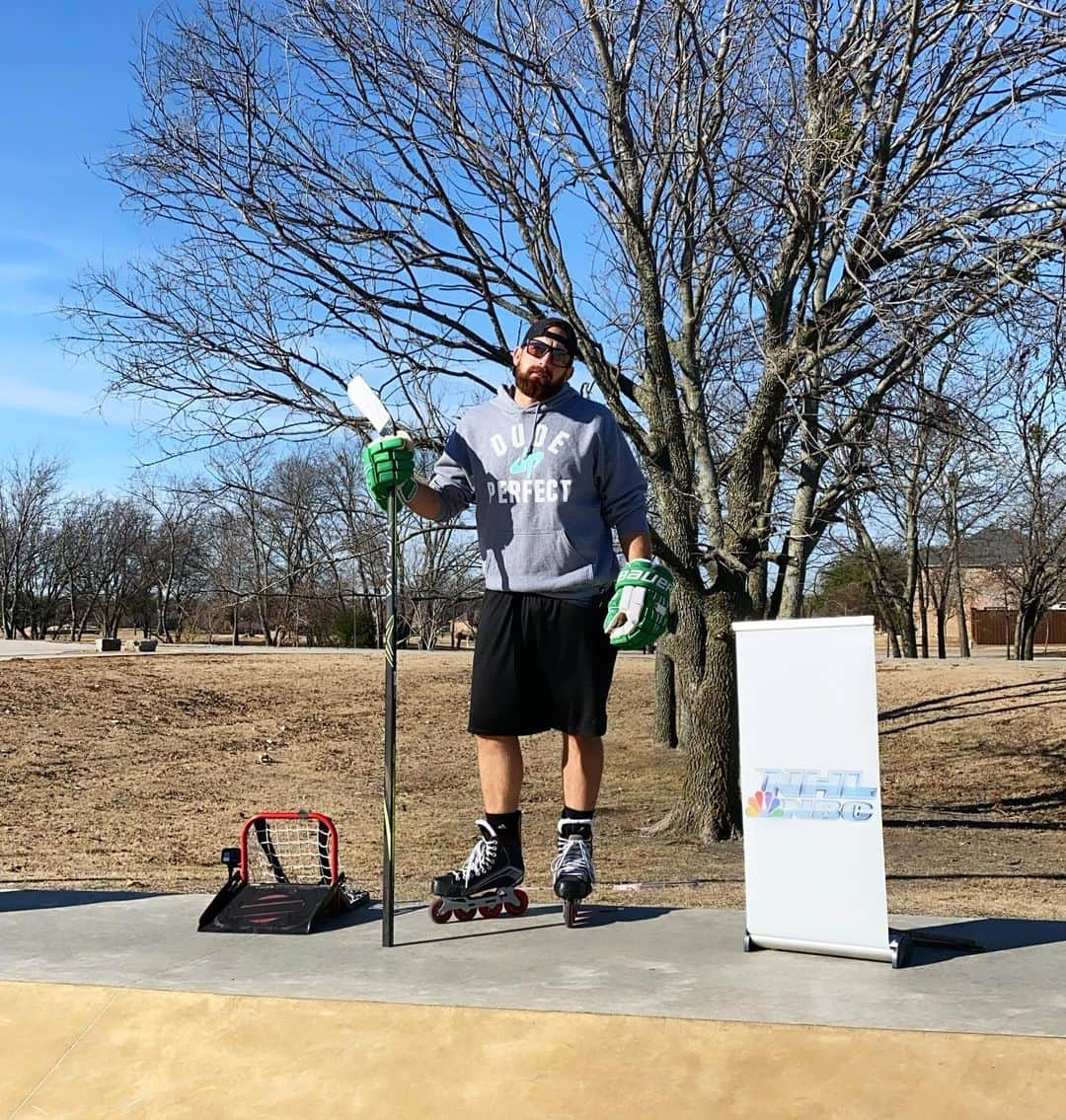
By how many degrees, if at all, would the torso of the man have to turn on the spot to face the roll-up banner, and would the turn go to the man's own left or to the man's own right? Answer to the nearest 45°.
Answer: approximately 45° to the man's own left

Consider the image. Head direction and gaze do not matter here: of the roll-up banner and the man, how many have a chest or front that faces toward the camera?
2

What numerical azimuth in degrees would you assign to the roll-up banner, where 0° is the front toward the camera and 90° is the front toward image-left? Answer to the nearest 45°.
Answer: approximately 0°

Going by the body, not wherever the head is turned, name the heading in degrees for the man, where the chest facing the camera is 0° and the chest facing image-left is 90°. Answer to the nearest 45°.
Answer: approximately 0°

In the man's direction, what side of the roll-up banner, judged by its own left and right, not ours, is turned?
right
